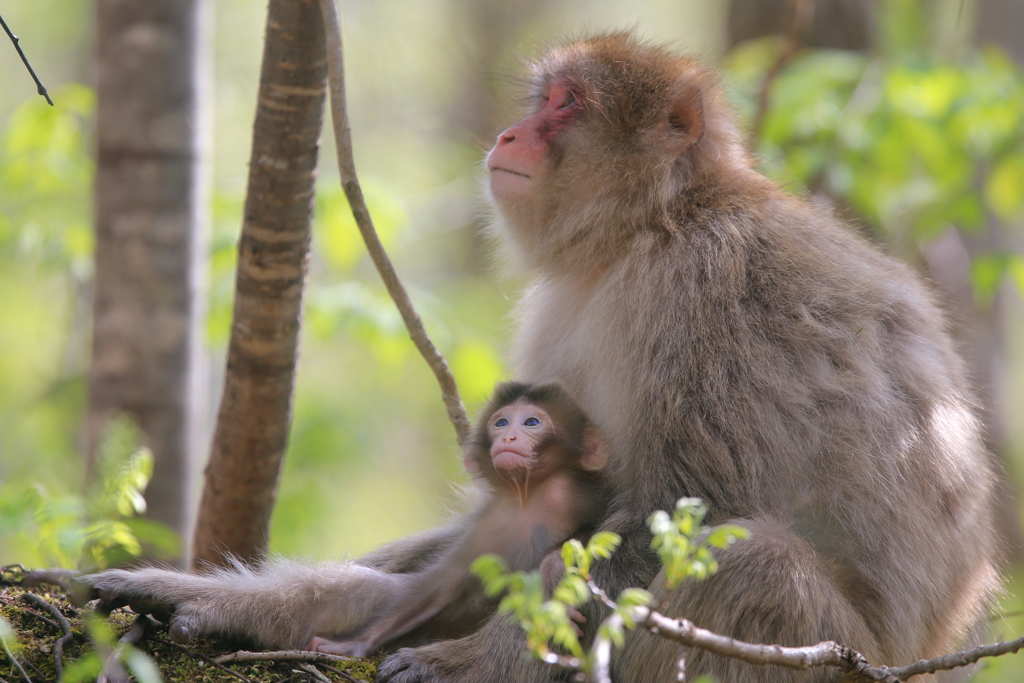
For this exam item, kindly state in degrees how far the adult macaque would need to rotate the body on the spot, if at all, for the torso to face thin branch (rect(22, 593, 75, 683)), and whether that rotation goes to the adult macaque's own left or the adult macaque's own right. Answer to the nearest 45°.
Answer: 0° — it already faces it

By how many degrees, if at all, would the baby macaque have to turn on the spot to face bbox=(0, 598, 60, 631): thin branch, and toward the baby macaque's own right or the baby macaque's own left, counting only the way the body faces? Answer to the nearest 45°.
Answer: approximately 45° to the baby macaque's own right

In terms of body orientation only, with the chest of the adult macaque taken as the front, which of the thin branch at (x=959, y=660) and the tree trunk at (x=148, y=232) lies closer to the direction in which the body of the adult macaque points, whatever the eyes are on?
the tree trunk

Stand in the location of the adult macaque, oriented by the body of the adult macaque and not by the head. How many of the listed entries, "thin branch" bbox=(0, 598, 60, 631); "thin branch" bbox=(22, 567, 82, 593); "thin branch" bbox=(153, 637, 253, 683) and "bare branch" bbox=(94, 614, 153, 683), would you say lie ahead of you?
4

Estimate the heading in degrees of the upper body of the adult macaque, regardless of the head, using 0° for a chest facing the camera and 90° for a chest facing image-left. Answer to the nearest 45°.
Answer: approximately 90°

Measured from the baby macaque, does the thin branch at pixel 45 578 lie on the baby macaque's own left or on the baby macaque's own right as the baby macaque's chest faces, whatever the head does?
on the baby macaque's own right

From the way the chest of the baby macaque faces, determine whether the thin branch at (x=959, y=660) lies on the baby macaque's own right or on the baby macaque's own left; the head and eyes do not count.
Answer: on the baby macaque's own left

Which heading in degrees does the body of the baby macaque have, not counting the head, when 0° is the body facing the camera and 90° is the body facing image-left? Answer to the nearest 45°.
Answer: approximately 45°
